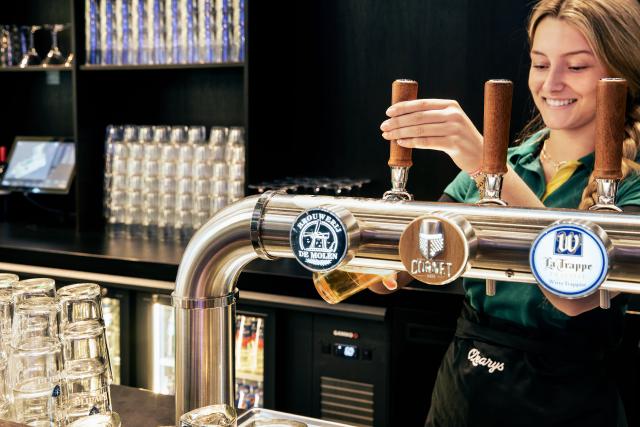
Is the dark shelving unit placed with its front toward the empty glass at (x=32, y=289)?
yes

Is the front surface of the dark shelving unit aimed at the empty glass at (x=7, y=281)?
yes

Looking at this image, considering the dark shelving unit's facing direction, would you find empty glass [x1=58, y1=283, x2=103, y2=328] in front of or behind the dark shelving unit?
in front

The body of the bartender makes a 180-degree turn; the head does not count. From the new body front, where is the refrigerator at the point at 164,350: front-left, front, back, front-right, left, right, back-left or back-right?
left

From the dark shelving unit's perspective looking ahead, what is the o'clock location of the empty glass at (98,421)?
The empty glass is roughly at 12 o'clock from the dark shelving unit.

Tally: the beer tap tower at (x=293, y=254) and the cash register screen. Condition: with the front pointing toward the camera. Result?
2

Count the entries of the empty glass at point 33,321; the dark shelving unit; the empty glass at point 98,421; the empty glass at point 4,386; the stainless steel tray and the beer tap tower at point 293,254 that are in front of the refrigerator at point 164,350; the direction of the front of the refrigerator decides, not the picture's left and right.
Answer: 5

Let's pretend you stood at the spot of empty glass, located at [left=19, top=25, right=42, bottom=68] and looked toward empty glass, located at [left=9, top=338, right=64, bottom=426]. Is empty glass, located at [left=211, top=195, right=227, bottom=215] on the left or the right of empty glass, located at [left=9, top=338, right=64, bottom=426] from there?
left

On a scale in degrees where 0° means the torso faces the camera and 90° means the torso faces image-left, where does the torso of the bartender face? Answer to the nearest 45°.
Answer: approximately 45°

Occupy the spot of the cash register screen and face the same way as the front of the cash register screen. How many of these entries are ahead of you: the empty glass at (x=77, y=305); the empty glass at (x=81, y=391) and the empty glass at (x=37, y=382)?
3

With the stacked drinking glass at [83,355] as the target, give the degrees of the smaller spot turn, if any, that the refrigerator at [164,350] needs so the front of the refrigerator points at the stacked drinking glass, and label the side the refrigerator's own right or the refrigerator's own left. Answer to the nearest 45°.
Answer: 0° — it already faces it

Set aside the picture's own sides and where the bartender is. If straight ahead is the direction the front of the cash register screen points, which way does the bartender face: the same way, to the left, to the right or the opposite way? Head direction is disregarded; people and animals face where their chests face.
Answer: the same way

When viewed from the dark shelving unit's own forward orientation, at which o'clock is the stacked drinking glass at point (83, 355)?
The stacked drinking glass is roughly at 12 o'clock from the dark shelving unit.

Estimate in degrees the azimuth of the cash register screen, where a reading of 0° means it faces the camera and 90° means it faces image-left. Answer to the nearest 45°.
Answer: approximately 0°

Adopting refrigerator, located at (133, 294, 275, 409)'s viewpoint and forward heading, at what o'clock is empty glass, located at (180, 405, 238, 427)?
The empty glass is roughly at 12 o'clock from the refrigerator.
